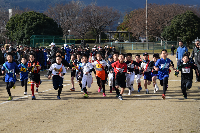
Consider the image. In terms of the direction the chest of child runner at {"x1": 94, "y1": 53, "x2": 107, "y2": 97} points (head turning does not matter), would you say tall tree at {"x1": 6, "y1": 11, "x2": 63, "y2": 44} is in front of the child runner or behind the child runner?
behind

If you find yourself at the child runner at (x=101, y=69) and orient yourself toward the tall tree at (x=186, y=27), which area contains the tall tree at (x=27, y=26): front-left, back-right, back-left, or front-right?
front-left

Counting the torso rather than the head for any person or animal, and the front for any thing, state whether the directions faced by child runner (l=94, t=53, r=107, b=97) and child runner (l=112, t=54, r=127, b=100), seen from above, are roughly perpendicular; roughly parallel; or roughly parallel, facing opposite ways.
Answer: roughly parallel

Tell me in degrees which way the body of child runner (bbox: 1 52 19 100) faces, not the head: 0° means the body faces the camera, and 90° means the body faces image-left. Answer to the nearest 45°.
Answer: approximately 0°

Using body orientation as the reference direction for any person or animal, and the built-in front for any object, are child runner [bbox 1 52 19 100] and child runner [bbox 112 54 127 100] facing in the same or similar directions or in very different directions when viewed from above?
same or similar directions

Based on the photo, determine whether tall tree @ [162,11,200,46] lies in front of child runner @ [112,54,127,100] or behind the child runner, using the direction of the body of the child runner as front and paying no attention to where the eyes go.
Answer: behind

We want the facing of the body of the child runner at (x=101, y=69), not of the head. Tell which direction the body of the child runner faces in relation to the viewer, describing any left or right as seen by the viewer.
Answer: facing the viewer

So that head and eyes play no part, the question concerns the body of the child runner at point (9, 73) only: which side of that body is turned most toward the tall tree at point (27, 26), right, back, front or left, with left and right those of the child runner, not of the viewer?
back

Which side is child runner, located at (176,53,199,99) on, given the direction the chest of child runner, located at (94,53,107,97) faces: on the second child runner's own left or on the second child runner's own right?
on the second child runner's own left

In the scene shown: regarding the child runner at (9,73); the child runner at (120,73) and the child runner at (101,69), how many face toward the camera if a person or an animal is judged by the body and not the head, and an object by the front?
3

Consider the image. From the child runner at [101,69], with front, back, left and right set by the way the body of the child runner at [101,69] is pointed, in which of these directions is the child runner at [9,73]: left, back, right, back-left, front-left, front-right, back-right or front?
right

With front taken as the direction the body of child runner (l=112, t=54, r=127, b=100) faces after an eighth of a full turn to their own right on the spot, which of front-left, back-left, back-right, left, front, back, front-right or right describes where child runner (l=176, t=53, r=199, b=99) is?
back-left

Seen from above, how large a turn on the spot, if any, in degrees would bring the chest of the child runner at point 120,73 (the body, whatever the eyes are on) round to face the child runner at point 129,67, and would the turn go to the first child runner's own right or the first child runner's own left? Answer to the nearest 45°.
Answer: approximately 135° to the first child runner's own left
